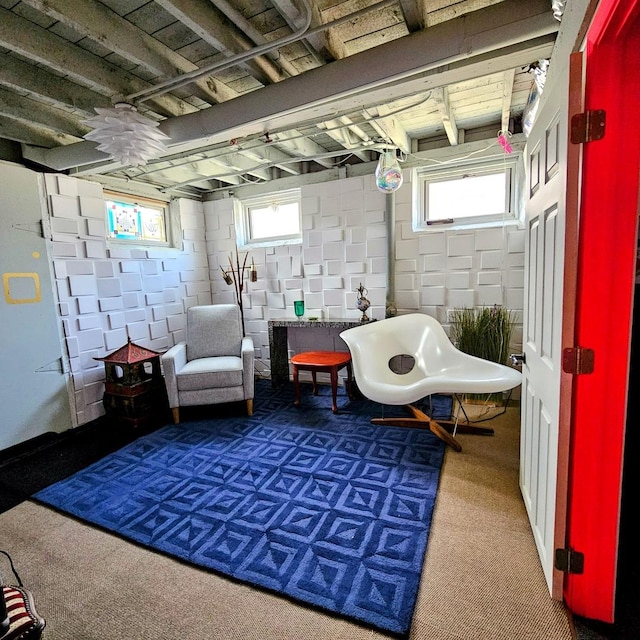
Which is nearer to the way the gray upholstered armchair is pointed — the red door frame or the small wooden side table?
the red door frame

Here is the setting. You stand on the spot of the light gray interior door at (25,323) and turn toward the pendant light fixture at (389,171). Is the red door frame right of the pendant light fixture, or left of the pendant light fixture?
right

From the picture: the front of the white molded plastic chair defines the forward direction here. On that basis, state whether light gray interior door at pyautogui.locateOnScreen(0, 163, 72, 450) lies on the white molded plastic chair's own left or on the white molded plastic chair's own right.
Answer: on the white molded plastic chair's own right

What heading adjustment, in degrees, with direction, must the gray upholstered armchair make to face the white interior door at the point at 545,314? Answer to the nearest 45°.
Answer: approximately 45° to its left

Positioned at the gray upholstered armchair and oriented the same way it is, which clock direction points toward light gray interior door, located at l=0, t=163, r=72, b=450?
The light gray interior door is roughly at 3 o'clock from the gray upholstered armchair.

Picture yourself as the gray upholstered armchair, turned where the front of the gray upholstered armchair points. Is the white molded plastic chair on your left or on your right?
on your left
